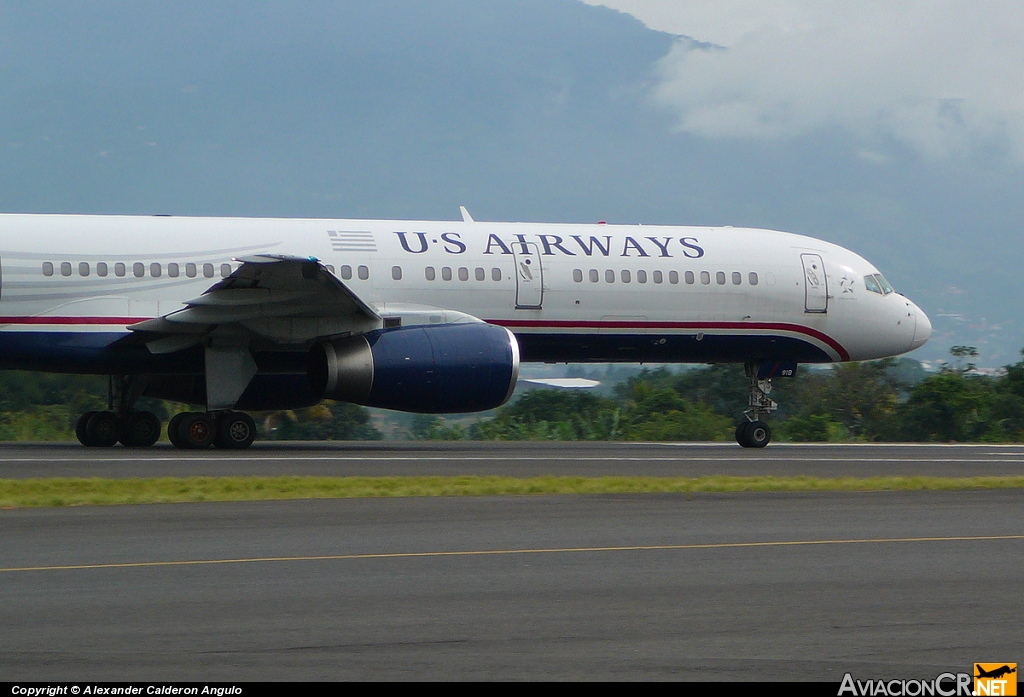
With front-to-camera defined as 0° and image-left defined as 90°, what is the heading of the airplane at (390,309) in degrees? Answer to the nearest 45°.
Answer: approximately 270°
